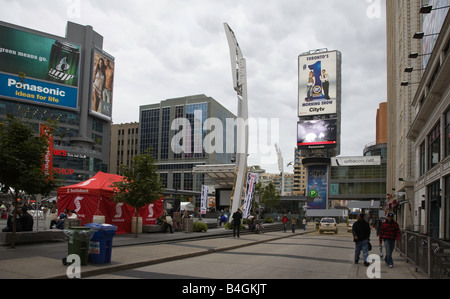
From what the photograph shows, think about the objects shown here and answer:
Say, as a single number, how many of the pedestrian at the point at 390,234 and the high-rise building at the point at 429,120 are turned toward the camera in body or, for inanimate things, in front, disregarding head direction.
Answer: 1

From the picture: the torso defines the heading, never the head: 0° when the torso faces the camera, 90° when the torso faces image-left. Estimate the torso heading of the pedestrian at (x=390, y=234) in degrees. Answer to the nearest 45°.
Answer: approximately 0°

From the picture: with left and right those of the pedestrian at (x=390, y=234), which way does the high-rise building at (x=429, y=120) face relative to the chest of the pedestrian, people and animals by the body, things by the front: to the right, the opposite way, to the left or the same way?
to the right

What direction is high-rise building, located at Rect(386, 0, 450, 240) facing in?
to the viewer's left

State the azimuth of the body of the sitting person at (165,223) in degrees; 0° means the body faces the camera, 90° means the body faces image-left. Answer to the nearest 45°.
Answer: approximately 315°

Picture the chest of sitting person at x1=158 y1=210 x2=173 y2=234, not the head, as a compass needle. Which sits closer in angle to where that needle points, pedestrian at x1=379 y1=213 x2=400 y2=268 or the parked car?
the pedestrian

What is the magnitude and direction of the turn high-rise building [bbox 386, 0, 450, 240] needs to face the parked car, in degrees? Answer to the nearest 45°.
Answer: approximately 45° to its right

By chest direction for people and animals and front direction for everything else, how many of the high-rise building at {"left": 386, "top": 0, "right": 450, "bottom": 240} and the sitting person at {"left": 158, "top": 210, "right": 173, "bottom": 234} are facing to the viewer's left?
1
